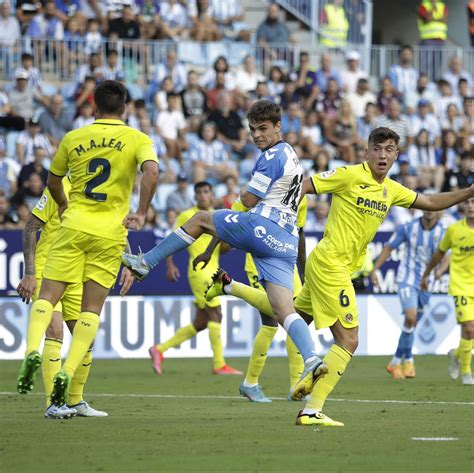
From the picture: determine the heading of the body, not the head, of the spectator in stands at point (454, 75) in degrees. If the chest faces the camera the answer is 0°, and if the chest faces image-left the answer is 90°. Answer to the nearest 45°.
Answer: approximately 0°

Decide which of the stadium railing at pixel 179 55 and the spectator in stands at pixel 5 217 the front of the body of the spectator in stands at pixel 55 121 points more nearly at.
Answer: the spectator in stands

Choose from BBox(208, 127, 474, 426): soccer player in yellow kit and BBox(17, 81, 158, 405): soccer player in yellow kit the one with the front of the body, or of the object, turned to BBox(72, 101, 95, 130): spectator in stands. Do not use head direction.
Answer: BBox(17, 81, 158, 405): soccer player in yellow kit

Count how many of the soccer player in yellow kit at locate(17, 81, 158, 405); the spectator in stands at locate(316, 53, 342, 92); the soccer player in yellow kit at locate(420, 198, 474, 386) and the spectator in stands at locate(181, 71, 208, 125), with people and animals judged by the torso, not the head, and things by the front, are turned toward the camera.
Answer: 3

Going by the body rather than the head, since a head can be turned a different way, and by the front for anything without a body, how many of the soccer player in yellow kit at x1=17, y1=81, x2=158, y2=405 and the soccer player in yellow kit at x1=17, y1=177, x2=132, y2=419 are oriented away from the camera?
1

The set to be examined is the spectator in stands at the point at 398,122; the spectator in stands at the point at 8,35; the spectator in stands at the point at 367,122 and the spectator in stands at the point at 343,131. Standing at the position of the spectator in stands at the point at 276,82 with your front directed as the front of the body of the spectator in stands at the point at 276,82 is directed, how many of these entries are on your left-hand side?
3

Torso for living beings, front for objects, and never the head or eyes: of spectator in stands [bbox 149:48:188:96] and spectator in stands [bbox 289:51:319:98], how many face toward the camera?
2

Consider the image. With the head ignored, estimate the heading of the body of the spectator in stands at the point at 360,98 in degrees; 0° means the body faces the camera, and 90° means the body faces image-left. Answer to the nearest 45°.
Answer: approximately 0°

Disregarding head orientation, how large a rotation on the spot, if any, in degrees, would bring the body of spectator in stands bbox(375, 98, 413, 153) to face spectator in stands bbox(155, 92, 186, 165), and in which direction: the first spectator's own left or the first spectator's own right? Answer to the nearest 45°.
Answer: approximately 45° to the first spectator's own right

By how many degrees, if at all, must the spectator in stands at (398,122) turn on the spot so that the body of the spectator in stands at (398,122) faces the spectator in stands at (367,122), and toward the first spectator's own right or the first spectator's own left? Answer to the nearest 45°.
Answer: approximately 90° to the first spectator's own right

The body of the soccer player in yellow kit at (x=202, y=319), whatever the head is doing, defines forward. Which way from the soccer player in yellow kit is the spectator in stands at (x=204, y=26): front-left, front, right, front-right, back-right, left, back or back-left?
back-left
